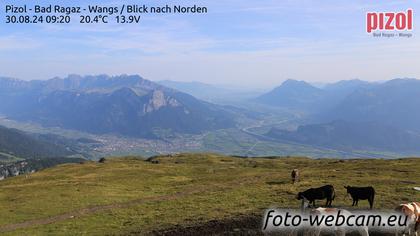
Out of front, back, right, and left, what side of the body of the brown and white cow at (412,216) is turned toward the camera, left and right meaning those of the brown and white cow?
left

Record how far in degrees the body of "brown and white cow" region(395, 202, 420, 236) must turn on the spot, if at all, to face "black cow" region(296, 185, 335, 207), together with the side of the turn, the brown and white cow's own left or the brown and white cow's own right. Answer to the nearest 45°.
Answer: approximately 45° to the brown and white cow's own right

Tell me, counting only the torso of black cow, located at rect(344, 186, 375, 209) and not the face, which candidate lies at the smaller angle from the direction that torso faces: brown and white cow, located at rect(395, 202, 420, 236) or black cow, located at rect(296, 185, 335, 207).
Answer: the black cow, located at rect(296, 185, 335, 207)

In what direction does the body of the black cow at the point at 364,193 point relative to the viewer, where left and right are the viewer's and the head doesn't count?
facing to the left of the viewer

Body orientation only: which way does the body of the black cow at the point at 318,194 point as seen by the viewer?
to the viewer's left
